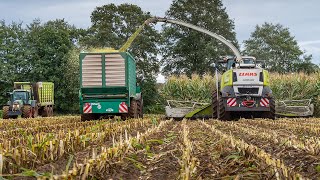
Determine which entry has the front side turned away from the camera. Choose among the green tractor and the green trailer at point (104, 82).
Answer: the green trailer

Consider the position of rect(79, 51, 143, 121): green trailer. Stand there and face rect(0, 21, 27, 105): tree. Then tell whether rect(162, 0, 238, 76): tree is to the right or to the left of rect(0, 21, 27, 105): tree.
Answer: right

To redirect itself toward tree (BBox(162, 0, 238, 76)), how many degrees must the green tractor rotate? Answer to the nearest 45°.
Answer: approximately 180°

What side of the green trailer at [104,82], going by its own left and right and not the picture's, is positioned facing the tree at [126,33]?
front

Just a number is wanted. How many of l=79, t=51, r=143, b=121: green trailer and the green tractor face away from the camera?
1

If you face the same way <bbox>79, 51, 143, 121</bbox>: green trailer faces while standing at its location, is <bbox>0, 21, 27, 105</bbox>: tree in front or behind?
in front

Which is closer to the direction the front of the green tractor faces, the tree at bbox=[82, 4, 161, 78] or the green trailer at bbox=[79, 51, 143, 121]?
the green trailer

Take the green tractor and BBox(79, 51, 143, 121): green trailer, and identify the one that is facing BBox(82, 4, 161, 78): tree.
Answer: the green trailer

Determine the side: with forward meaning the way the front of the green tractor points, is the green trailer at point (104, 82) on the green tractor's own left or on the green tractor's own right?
on the green tractor's own left

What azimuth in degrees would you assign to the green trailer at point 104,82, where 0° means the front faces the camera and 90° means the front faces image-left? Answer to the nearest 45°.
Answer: approximately 180°

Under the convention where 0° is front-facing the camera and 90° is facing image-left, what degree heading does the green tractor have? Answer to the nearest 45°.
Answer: approximately 45°
